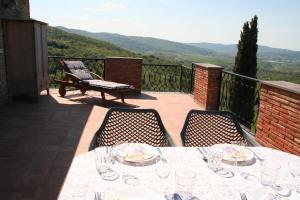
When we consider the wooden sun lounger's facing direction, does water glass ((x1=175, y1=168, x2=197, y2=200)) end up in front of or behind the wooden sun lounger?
in front

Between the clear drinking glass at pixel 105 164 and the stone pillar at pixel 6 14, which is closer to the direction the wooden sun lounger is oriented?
the clear drinking glass

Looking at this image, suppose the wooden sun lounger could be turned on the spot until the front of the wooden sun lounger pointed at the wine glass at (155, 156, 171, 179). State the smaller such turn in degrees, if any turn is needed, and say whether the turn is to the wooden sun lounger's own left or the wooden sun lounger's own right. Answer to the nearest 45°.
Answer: approximately 45° to the wooden sun lounger's own right

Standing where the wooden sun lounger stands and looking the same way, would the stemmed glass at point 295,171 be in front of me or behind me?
in front

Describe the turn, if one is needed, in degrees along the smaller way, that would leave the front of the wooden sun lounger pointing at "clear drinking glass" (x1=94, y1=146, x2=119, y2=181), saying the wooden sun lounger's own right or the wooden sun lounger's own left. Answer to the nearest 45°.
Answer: approximately 45° to the wooden sun lounger's own right

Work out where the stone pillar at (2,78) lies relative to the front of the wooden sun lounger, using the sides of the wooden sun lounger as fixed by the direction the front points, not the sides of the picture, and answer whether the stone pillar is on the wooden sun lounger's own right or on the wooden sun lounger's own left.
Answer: on the wooden sun lounger's own right

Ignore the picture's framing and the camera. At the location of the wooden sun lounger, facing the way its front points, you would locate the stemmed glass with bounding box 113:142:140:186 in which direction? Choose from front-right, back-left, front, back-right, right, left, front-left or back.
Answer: front-right

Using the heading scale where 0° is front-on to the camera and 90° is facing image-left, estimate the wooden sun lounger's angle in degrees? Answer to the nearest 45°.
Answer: approximately 315°

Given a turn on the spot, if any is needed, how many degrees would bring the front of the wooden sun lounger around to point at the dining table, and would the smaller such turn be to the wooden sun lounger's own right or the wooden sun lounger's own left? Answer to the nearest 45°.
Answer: approximately 45° to the wooden sun lounger's own right

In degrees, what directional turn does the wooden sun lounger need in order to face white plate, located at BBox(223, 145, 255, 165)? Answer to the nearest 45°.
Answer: approximately 45° to its right

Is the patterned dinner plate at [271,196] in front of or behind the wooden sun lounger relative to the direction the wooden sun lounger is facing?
in front

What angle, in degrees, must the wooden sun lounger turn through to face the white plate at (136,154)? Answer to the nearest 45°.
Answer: approximately 45° to its right

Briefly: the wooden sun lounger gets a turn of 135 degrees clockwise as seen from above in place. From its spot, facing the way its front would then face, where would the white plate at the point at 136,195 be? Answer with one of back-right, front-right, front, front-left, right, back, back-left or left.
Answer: left
